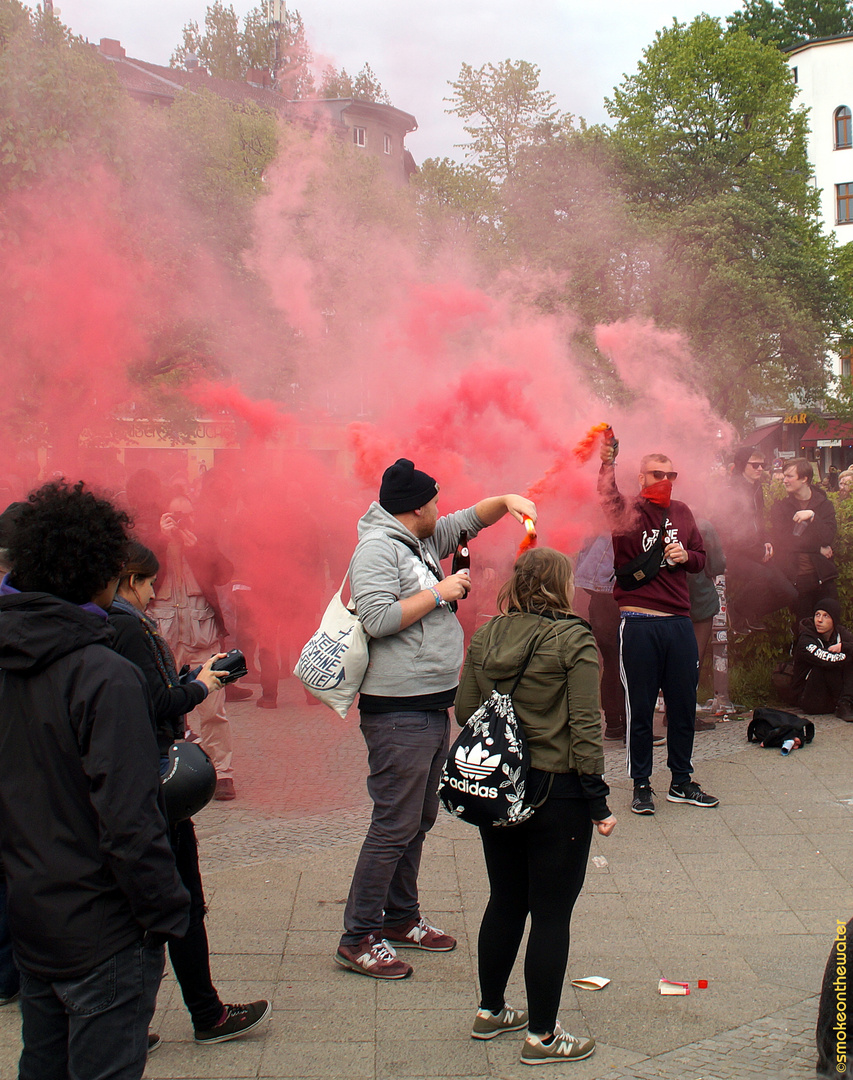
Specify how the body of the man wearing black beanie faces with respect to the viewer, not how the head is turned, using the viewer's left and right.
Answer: facing to the right of the viewer

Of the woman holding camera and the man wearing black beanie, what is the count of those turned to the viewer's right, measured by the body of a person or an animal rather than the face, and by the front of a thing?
2

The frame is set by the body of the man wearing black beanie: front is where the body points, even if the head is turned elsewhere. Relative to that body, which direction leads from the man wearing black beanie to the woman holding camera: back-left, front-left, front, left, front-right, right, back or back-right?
back-right

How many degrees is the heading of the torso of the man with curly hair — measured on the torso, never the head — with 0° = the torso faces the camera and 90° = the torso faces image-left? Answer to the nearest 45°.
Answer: approximately 225°

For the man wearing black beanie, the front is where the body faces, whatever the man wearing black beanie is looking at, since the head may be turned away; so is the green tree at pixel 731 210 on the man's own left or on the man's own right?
on the man's own left

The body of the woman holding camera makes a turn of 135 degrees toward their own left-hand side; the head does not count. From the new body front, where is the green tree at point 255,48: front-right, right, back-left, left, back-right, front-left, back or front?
front-right

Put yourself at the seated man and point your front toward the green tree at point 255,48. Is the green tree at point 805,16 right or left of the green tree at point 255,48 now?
right

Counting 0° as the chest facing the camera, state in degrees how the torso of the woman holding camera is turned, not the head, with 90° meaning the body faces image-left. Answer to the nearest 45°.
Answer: approximately 270°

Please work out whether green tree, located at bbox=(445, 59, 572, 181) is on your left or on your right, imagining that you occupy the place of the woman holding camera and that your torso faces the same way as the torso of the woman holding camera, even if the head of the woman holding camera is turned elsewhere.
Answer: on your left

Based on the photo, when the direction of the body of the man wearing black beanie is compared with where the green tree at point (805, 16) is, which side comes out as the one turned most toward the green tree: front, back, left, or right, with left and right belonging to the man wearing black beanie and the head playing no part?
left
